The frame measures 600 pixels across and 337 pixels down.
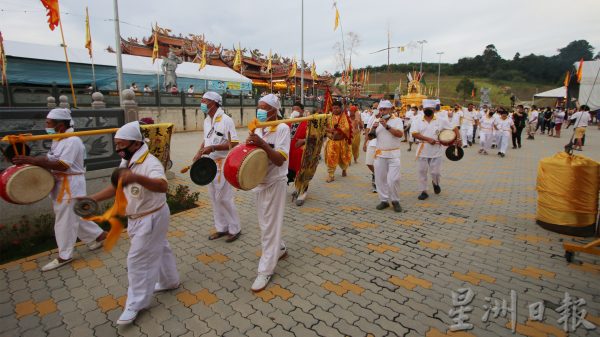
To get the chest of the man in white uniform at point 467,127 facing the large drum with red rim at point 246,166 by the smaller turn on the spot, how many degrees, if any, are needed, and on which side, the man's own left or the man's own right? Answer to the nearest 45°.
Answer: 0° — they already face it

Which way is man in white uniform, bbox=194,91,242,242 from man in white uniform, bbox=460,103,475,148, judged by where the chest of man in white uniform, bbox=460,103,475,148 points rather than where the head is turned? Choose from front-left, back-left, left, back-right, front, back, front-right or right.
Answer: front

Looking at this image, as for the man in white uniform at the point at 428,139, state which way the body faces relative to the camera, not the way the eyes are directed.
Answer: toward the camera

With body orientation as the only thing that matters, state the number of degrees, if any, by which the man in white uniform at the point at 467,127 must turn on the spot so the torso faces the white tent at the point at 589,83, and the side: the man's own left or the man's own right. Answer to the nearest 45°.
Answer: approximately 135° to the man's own left

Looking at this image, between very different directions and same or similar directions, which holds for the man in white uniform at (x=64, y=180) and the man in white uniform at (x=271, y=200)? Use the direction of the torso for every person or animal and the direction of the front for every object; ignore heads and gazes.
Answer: same or similar directions

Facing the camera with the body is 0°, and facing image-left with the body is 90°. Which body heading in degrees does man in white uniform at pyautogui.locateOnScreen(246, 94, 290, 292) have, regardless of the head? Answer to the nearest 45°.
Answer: approximately 45°

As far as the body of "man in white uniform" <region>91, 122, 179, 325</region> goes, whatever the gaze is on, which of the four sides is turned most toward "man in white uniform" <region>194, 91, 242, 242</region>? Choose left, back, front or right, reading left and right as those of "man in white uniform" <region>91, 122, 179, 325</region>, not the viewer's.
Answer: back

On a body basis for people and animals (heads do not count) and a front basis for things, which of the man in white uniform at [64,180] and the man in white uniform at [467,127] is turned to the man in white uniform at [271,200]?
the man in white uniform at [467,127]

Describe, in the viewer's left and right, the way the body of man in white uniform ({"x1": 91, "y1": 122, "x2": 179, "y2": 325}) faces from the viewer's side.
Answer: facing the viewer and to the left of the viewer

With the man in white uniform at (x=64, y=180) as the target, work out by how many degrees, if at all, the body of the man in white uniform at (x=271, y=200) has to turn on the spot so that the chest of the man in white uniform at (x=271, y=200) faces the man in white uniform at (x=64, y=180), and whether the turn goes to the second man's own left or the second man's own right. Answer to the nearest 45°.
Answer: approximately 45° to the second man's own right

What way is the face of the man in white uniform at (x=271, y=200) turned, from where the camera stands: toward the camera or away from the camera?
toward the camera

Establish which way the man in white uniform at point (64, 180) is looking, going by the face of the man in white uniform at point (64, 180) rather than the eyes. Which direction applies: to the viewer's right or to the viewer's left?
to the viewer's left

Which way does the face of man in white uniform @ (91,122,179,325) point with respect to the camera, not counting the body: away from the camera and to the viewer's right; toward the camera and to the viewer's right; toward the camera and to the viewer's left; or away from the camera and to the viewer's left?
toward the camera and to the viewer's left

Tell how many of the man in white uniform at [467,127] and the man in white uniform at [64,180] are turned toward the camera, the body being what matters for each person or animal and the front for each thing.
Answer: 1

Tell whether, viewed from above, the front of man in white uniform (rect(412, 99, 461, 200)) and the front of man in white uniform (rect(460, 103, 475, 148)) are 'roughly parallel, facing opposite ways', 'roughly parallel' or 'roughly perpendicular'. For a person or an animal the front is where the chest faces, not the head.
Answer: roughly parallel

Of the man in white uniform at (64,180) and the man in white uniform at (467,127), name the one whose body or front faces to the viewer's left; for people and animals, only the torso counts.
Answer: the man in white uniform at (64,180)
